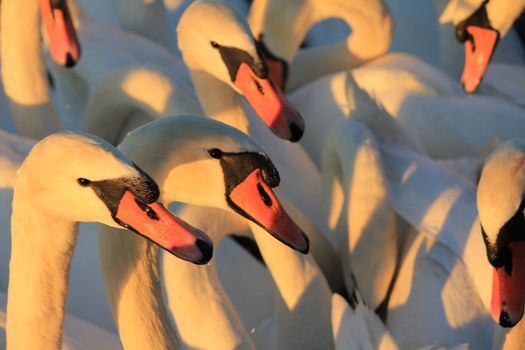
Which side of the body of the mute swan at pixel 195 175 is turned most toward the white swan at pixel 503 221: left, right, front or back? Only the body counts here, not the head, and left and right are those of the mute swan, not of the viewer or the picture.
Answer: front

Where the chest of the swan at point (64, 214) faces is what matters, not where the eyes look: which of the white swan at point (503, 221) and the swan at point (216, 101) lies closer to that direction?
the white swan

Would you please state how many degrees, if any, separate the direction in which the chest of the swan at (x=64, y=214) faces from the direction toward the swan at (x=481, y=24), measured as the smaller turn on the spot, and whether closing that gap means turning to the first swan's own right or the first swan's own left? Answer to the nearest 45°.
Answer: approximately 45° to the first swan's own left

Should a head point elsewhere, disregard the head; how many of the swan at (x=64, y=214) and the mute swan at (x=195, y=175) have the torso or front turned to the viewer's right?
2

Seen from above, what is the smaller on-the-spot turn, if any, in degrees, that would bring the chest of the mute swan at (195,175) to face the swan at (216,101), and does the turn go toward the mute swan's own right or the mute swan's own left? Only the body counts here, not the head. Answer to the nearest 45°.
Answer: approximately 90° to the mute swan's own left

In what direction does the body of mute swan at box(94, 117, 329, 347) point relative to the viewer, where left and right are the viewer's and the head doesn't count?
facing to the right of the viewer

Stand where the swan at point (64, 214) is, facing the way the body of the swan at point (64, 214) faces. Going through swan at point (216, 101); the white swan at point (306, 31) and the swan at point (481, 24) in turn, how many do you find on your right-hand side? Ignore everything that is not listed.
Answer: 0

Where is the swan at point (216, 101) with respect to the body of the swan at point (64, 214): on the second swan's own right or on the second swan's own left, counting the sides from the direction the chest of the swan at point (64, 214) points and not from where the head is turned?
on the second swan's own left

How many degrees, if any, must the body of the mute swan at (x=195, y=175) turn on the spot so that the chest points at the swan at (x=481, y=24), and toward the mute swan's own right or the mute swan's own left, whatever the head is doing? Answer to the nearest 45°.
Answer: approximately 45° to the mute swan's own left

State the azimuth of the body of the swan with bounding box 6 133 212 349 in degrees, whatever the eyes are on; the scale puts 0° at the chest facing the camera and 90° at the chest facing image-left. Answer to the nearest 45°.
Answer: approximately 270°

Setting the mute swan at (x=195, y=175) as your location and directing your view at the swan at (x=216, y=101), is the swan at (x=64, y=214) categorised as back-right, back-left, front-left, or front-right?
back-left

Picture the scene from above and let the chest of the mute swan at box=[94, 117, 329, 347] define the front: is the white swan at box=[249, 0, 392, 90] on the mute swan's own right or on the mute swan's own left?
on the mute swan's own left

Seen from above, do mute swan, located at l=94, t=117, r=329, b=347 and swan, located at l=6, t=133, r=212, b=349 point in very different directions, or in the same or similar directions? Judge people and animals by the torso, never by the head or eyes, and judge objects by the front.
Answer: same or similar directions
